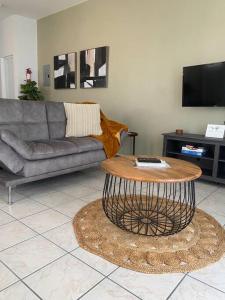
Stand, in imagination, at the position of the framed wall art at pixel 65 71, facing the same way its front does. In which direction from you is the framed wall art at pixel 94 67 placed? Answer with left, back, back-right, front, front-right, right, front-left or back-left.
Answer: left

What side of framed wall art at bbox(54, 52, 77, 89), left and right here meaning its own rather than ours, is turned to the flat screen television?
left

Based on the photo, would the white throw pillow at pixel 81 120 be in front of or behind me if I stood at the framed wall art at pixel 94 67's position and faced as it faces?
in front

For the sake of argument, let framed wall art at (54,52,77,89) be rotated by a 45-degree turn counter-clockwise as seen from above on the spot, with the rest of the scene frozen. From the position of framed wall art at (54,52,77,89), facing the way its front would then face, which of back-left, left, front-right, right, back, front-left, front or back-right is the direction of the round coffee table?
front

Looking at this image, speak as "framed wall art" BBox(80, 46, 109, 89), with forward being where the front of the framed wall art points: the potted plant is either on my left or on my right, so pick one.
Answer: on my right

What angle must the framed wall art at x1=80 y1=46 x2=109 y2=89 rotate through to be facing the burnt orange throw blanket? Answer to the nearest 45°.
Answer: approximately 45° to its left

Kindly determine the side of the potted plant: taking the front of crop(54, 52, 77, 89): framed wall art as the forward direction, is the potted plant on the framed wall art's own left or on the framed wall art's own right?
on the framed wall art's own right

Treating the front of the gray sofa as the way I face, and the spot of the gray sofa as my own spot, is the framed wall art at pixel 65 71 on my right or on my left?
on my left

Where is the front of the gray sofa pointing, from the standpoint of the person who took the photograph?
facing the viewer and to the right of the viewer

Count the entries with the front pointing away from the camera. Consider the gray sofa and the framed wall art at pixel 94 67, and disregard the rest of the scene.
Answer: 0

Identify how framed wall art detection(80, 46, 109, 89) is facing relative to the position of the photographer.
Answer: facing the viewer and to the left of the viewer

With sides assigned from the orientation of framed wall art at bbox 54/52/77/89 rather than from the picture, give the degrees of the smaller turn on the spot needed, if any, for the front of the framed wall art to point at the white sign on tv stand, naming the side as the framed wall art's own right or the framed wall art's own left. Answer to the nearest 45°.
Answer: approximately 90° to the framed wall art's own left

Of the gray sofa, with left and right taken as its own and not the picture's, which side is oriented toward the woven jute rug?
front

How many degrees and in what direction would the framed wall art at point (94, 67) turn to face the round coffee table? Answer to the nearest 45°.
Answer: approximately 45° to its left
